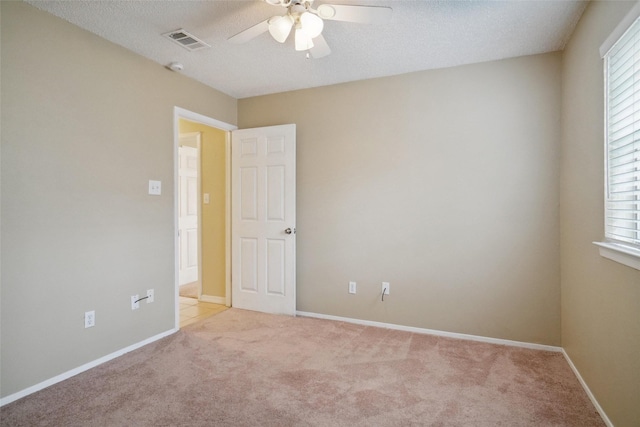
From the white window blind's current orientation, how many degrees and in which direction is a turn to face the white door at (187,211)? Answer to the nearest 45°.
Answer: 0° — it already faces it

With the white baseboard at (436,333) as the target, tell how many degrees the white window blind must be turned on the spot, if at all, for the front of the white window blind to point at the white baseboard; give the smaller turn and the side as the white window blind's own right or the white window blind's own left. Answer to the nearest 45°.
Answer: approximately 45° to the white window blind's own right

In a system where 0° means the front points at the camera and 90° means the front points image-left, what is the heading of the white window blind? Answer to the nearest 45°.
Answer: approximately 90°

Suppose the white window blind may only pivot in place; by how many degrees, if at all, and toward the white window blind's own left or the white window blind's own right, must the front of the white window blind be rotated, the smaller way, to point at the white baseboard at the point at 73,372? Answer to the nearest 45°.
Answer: approximately 45° to the white window blind's own left
